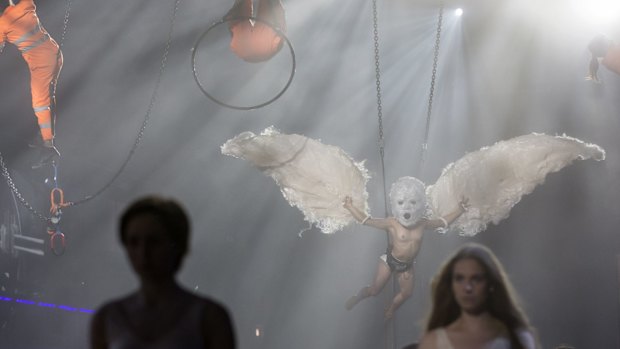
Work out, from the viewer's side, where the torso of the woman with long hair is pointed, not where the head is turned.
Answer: toward the camera

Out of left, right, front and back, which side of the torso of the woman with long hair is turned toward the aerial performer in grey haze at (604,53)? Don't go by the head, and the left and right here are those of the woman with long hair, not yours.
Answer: back

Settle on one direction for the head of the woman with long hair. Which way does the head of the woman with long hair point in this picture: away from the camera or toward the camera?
toward the camera

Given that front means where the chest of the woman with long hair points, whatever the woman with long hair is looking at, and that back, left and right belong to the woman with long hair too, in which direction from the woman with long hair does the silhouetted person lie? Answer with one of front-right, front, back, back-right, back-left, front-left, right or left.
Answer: front-right

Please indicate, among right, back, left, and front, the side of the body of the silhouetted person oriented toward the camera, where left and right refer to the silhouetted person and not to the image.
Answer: front

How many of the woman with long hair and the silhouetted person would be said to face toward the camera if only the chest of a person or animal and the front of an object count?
2

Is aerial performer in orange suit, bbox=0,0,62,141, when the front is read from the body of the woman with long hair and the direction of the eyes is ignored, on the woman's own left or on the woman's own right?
on the woman's own right

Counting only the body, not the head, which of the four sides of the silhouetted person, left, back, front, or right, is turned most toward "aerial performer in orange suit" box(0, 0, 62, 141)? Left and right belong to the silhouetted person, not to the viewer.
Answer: back

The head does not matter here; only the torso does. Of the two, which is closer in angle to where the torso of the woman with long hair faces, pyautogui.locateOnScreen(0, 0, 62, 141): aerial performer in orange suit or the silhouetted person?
the silhouetted person

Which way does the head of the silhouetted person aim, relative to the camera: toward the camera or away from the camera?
toward the camera

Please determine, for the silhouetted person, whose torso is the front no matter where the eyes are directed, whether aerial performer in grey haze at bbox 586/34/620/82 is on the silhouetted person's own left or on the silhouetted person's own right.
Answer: on the silhouetted person's own left
